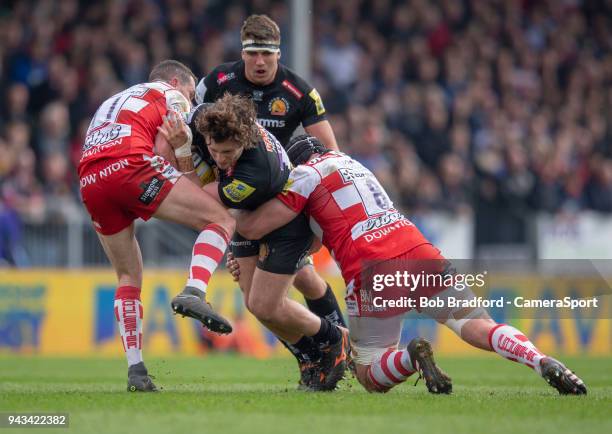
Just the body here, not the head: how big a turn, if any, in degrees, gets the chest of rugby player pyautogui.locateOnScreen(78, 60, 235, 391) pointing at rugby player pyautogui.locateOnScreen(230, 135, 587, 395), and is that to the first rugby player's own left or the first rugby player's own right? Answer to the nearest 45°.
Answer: approximately 45° to the first rugby player's own right

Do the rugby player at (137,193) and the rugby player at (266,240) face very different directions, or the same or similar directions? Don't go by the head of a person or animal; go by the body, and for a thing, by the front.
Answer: very different directions

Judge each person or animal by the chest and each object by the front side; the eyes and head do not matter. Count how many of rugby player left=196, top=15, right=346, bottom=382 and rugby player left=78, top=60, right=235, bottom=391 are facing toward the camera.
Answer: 1

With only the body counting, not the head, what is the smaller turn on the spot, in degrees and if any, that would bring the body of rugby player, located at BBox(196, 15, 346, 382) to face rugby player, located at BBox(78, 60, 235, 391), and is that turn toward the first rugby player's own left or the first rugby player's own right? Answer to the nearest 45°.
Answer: approximately 45° to the first rugby player's own right

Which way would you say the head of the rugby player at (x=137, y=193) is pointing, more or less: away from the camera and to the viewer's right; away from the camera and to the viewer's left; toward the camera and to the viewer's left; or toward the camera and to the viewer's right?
away from the camera and to the viewer's right

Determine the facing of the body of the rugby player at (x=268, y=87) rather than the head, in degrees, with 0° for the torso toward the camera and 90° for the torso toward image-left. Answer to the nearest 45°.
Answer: approximately 0°

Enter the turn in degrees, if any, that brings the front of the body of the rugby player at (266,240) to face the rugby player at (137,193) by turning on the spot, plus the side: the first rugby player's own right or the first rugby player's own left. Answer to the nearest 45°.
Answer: approximately 45° to the first rugby player's own right

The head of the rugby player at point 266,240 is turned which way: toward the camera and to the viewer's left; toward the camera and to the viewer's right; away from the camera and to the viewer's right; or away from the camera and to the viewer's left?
toward the camera and to the viewer's left

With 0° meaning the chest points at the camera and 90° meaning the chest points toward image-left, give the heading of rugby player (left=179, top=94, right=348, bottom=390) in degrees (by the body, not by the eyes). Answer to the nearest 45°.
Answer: approximately 45°
